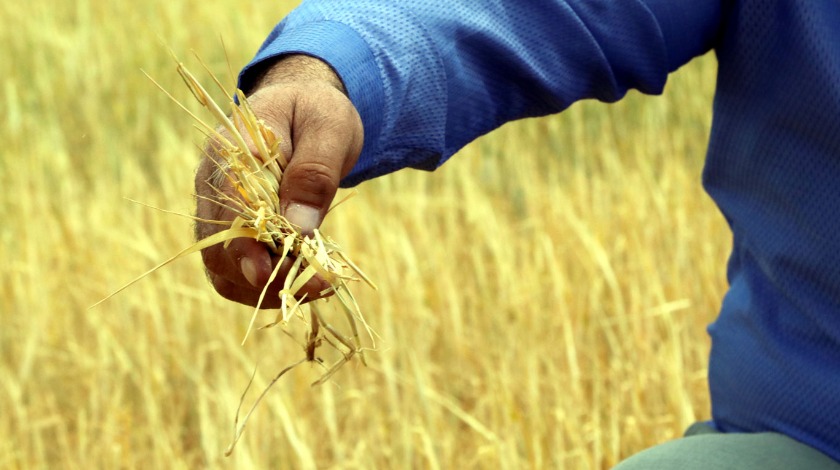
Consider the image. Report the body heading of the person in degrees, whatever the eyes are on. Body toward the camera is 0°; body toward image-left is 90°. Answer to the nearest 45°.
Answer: approximately 45°
